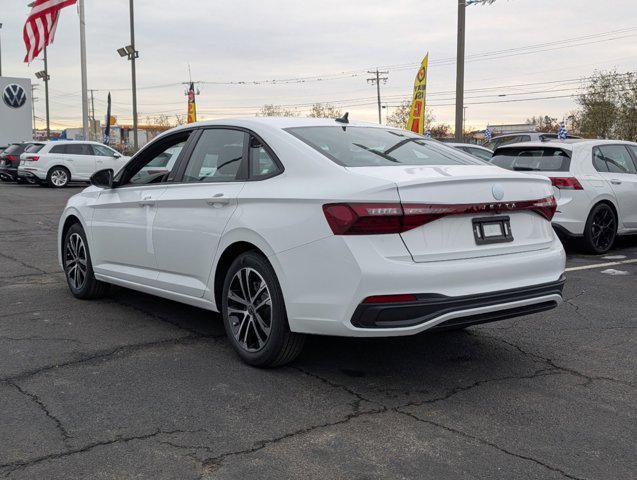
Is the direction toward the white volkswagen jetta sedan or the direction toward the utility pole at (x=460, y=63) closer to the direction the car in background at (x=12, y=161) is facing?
the utility pole

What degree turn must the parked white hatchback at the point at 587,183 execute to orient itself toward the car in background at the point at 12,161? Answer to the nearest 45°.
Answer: approximately 90° to its left

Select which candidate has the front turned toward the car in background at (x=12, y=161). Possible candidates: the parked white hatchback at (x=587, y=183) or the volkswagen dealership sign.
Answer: the volkswagen dealership sign

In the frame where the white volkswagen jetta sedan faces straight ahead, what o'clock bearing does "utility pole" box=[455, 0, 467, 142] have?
The utility pole is roughly at 2 o'clock from the white volkswagen jetta sedan.

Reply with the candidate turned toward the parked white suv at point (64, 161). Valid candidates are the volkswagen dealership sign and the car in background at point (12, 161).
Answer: the volkswagen dealership sign

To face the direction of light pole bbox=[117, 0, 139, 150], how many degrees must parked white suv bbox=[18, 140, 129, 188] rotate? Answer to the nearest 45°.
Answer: approximately 45° to its left

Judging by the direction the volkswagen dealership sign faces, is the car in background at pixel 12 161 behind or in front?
in front

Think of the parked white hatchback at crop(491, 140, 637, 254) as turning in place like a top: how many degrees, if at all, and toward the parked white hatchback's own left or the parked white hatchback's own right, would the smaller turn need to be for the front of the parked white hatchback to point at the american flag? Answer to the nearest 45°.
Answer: approximately 90° to the parked white hatchback's own left

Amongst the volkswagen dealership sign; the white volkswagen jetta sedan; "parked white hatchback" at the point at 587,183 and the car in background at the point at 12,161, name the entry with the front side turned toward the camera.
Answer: the volkswagen dealership sign

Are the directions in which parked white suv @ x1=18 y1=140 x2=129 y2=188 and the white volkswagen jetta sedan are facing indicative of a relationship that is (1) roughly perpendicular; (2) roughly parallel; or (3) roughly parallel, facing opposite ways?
roughly perpendicular
